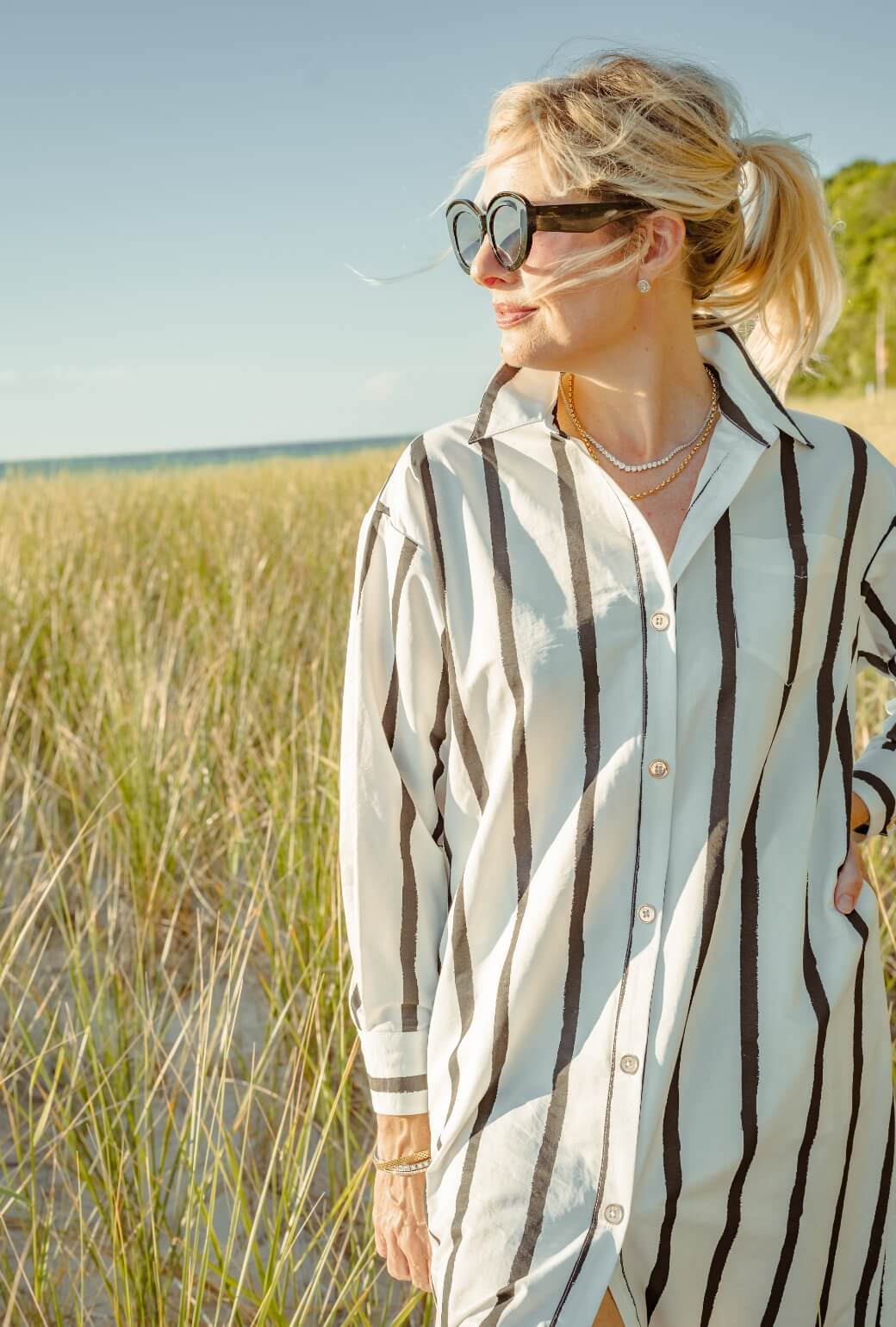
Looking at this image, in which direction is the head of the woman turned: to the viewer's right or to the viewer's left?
to the viewer's left

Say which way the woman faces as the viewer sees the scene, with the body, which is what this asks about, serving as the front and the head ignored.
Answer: toward the camera
